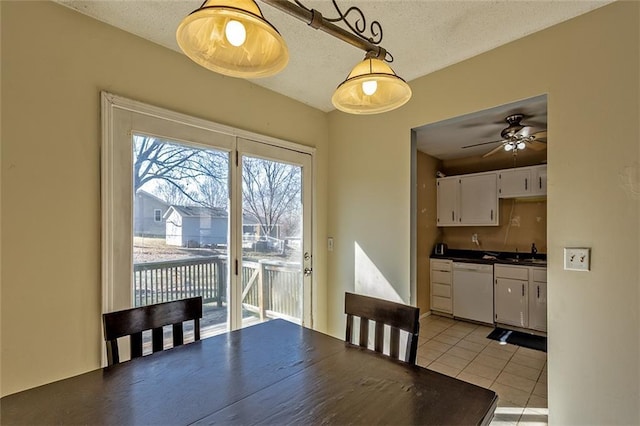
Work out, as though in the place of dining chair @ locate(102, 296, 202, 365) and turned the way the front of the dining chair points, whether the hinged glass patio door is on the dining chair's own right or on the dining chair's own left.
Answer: on the dining chair's own left

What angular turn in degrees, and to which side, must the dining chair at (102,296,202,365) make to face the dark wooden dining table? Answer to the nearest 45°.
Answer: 0° — it already faces it

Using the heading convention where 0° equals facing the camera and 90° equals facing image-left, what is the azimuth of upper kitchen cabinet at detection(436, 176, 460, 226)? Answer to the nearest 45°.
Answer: approximately 0°

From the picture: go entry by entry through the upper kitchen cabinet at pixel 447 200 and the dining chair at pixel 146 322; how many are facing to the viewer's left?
0

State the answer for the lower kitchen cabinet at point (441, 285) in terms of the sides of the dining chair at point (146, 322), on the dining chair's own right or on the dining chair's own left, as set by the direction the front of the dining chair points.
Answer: on the dining chair's own left

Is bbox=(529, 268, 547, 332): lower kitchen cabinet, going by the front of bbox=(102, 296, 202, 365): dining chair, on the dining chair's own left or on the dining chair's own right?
on the dining chair's own left

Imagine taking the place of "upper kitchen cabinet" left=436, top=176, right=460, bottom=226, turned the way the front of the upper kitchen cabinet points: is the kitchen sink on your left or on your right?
on your left

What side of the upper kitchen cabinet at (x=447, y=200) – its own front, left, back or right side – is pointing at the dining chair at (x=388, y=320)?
front

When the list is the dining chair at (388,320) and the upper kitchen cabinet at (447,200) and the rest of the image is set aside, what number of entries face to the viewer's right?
0
